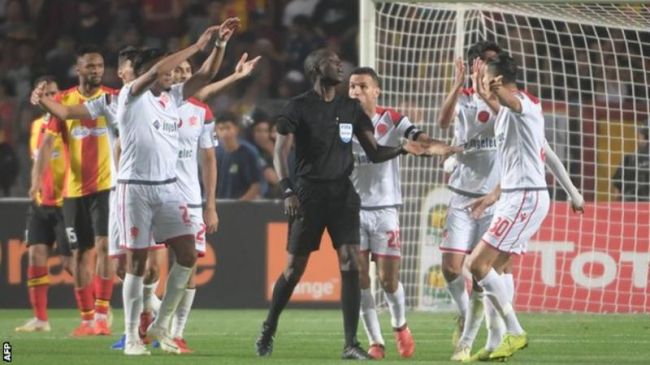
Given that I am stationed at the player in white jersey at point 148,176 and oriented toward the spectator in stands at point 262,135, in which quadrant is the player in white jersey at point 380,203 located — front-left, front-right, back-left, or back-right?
front-right

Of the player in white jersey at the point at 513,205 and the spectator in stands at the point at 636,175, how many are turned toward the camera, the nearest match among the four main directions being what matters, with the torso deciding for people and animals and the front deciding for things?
1

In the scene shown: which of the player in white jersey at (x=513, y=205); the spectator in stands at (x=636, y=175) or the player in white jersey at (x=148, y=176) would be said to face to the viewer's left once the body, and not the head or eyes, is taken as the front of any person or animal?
the player in white jersey at (x=513, y=205)

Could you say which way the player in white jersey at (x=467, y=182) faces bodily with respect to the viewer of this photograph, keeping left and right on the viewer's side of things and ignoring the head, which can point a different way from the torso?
facing the viewer and to the left of the viewer

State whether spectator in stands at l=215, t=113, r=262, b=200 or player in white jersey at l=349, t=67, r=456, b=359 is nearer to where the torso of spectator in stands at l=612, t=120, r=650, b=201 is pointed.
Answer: the player in white jersey

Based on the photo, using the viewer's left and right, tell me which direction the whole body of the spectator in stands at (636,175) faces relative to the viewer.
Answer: facing the viewer

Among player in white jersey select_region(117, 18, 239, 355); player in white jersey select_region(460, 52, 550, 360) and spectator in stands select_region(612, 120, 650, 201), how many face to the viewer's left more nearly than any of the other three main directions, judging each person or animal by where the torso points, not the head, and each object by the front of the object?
1

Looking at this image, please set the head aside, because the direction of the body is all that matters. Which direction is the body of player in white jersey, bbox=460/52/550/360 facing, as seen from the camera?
to the viewer's left

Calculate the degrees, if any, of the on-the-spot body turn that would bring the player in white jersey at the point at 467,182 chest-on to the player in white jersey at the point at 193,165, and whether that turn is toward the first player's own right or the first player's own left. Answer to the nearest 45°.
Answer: approximately 45° to the first player's own right

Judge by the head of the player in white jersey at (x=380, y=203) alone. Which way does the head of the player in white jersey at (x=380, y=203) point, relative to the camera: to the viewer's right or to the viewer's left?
to the viewer's left

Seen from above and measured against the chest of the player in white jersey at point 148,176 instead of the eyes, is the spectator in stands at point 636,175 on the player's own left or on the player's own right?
on the player's own left

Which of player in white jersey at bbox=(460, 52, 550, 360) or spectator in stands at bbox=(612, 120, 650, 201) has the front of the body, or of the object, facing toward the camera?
the spectator in stands

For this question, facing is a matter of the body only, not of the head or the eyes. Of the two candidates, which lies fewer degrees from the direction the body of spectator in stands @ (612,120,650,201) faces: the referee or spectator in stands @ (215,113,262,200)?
the referee
